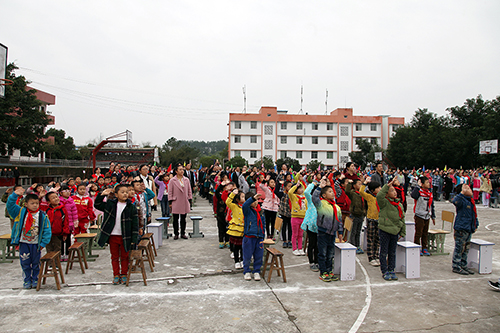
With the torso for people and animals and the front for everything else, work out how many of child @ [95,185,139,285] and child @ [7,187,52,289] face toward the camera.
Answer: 2

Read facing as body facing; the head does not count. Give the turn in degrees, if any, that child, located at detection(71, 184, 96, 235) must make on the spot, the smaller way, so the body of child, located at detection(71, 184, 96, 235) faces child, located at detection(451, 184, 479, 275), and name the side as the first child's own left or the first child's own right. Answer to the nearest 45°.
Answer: approximately 45° to the first child's own left

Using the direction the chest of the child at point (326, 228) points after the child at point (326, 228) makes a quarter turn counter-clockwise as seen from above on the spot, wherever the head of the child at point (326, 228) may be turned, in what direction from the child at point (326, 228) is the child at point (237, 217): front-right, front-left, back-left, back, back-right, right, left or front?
back-left

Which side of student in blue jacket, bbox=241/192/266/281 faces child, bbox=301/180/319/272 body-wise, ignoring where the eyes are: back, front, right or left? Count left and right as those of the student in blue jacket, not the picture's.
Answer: left

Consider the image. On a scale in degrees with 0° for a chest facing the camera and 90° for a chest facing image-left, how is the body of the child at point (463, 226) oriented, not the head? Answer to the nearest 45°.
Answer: approximately 315°

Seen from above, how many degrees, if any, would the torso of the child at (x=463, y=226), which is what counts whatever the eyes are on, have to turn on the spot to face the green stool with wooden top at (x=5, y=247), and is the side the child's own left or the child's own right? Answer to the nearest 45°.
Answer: approximately 90° to the child's own right

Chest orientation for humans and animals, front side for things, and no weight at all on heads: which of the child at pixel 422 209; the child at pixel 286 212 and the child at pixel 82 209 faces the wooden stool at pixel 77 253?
the child at pixel 82 209

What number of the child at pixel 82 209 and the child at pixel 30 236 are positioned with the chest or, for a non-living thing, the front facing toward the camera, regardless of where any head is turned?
2

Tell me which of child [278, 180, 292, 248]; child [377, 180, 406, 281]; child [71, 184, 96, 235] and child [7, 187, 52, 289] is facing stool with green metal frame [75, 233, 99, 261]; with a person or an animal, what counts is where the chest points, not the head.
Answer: child [71, 184, 96, 235]

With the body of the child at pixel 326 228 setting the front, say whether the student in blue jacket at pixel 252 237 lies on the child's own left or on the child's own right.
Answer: on the child's own right
